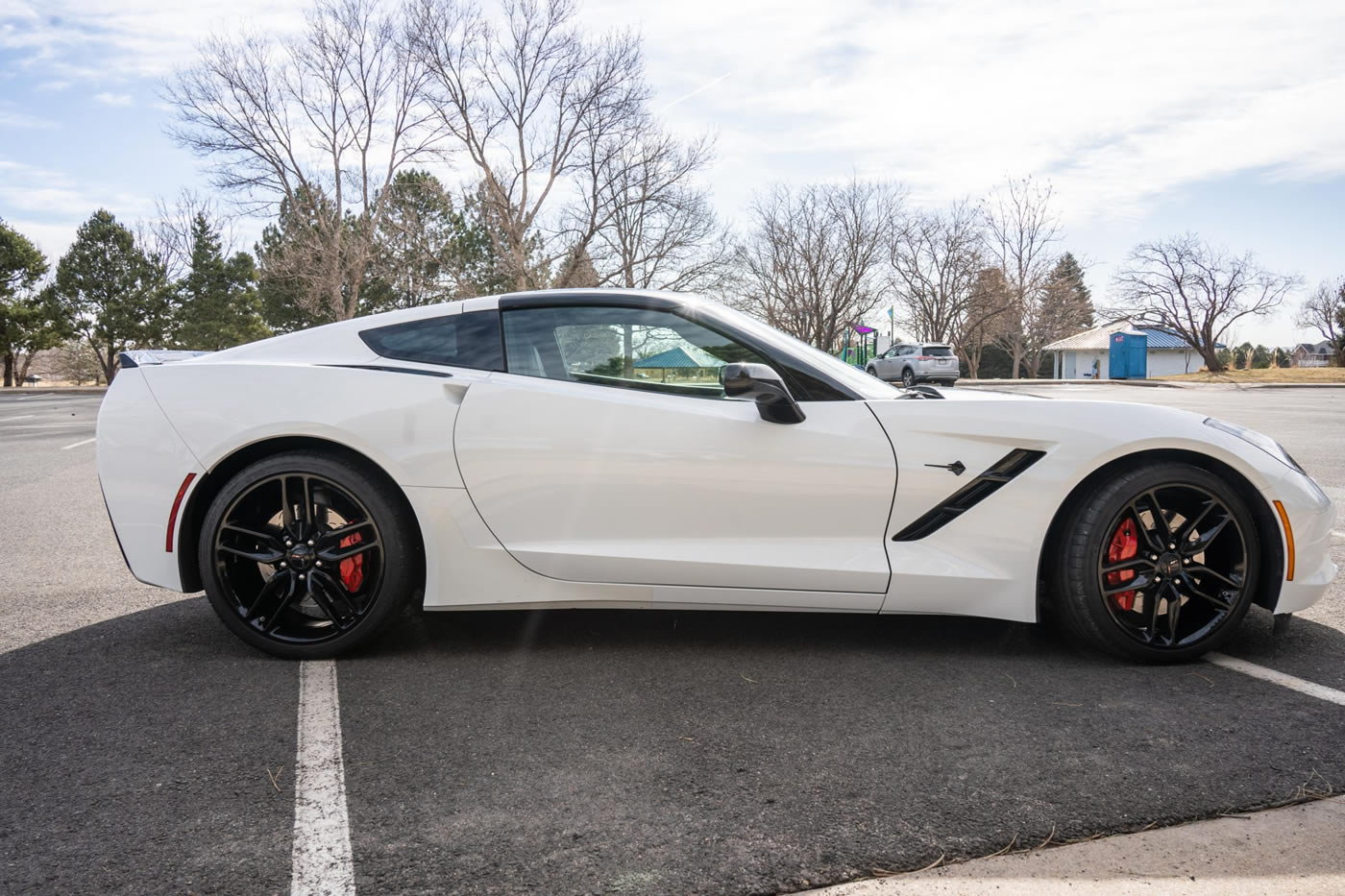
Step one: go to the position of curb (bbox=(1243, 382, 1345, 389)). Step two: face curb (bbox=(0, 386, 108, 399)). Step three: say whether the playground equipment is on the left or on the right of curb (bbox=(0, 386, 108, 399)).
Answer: right

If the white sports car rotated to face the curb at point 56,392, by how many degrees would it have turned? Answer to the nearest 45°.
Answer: approximately 135° to its left

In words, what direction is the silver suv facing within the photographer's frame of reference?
facing away from the viewer and to the left of the viewer

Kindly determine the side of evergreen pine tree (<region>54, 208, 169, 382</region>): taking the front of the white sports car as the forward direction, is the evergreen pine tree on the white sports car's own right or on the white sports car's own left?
on the white sports car's own left

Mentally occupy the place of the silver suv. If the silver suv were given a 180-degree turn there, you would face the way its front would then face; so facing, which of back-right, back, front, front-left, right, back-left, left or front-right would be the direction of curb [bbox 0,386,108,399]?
back-right

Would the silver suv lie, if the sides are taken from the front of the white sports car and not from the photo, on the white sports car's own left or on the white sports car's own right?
on the white sports car's own left

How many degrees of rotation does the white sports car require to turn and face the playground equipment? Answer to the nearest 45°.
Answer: approximately 90° to its left

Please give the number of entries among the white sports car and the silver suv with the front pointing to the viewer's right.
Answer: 1

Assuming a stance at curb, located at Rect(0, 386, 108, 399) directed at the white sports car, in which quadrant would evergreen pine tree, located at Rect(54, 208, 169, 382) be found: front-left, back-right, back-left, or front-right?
back-left

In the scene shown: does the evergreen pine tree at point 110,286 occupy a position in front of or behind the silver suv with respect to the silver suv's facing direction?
in front

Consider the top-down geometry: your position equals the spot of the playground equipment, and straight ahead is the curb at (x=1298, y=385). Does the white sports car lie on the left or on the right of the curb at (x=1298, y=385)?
right

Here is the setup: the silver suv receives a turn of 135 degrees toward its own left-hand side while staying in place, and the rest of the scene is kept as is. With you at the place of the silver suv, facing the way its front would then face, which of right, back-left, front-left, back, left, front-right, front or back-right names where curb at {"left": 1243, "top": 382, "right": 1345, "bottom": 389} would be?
left

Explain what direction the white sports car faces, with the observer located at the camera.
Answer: facing to the right of the viewer
